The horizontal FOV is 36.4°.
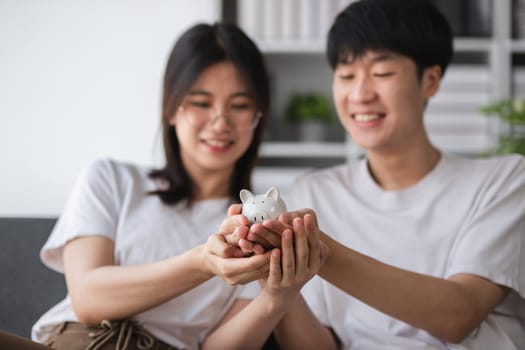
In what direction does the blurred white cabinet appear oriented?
toward the camera

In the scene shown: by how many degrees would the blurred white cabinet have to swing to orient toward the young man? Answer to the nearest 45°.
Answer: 0° — it already faces them

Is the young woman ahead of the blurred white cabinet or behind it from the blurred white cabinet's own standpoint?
ahead

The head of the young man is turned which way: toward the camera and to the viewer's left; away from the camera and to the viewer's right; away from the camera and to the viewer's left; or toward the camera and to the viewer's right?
toward the camera and to the viewer's left

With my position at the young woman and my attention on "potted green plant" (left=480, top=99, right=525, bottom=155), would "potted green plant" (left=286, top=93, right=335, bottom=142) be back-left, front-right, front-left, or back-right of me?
front-left

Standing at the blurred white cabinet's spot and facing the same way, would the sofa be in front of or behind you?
in front
